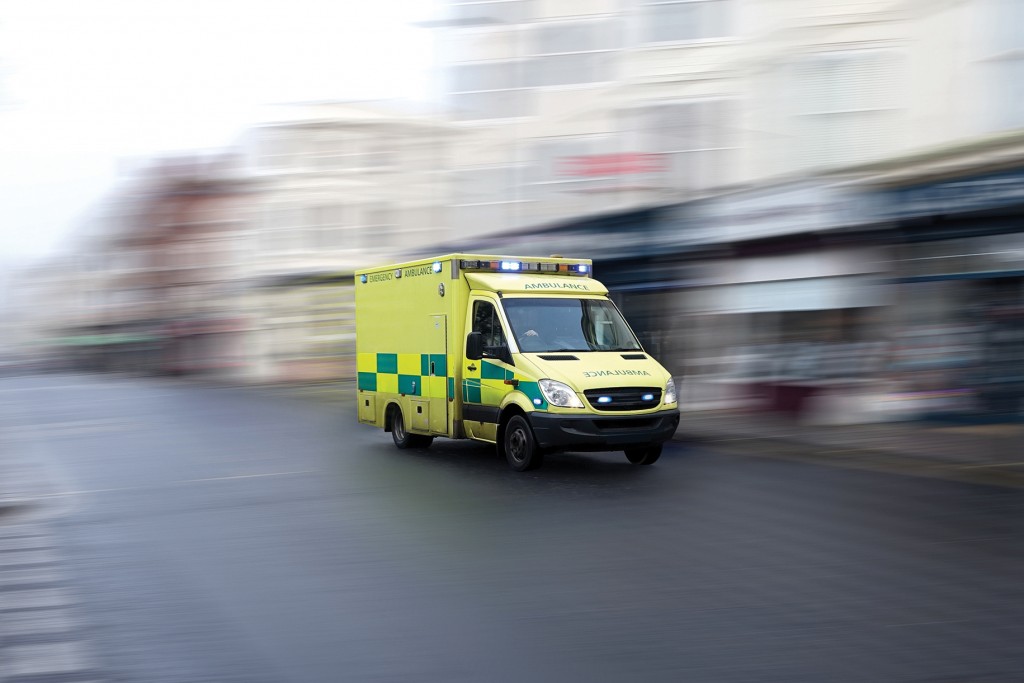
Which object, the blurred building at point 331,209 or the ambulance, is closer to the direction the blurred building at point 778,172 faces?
the ambulance

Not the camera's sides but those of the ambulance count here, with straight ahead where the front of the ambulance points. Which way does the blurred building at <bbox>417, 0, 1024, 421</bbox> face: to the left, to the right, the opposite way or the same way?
to the right

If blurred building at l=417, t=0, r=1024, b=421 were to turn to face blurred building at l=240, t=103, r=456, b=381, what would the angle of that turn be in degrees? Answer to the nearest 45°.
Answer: approximately 90° to its right

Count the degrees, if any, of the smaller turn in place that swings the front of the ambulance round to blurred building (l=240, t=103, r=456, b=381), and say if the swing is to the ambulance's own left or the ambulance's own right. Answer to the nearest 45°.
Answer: approximately 135° to the ambulance's own left

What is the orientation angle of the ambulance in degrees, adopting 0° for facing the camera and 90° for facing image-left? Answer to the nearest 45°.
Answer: approximately 315°

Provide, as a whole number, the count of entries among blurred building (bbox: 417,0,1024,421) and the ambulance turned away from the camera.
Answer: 0

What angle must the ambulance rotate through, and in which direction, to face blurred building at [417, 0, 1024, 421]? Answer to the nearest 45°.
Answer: approximately 90° to its left

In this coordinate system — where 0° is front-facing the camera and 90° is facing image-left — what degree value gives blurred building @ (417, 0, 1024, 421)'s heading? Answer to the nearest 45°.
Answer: approximately 45°

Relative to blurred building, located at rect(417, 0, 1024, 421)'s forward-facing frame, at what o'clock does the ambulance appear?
The ambulance is roughly at 11 o'clock from the blurred building.
